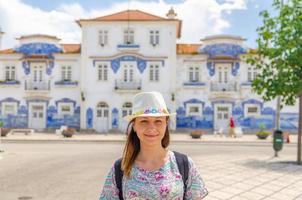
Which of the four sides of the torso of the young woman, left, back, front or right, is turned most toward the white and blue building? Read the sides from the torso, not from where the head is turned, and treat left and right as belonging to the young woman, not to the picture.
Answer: back

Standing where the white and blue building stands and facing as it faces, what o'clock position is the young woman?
The young woman is roughly at 12 o'clock from the white and blue building.

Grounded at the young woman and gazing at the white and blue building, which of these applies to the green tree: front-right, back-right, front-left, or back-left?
front-right

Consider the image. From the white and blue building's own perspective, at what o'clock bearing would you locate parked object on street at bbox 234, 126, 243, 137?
The parked object on street is roughly at 10 o'clock from the white and blue building.

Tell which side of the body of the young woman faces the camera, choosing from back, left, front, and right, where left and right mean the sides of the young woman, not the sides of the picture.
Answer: front

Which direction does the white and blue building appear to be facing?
toward the camera

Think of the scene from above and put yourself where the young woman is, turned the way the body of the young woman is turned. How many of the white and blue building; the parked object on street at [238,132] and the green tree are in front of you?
0

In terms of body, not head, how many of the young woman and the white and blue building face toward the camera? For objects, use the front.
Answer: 2

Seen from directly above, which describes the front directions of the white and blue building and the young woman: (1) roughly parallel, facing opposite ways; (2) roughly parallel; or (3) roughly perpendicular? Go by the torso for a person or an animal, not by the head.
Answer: roughly parallel

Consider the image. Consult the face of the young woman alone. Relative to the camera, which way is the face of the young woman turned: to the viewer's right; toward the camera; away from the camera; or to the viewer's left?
toward the camera

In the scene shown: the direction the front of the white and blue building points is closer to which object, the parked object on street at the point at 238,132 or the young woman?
the young woman

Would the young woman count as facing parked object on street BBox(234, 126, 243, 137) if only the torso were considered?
no
